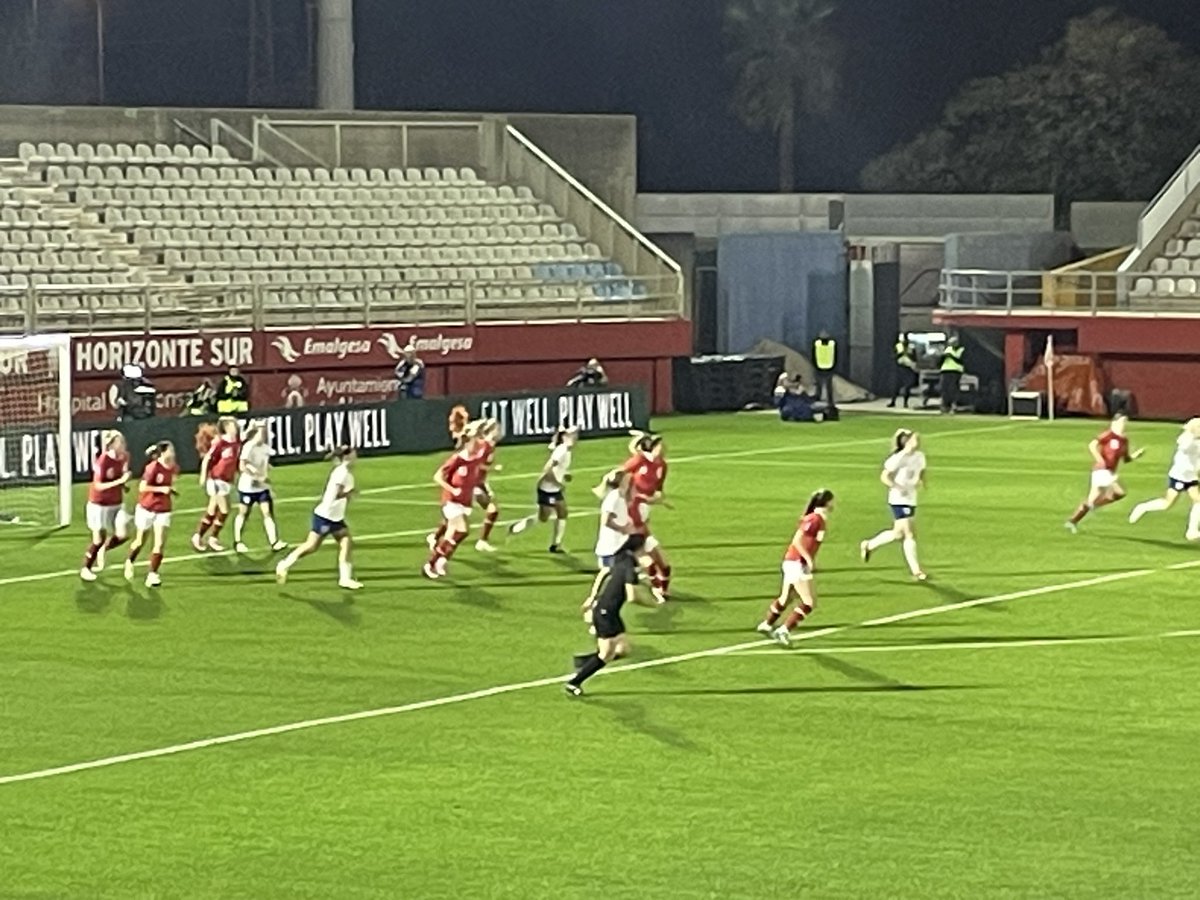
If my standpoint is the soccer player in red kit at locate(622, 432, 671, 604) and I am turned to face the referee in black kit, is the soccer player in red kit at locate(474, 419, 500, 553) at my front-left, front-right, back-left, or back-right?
back-right

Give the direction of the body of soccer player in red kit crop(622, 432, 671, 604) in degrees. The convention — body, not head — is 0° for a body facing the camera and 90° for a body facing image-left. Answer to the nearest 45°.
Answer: approximately 315°

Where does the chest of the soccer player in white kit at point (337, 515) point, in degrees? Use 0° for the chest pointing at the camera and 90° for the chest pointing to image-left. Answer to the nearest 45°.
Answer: approximately 270°

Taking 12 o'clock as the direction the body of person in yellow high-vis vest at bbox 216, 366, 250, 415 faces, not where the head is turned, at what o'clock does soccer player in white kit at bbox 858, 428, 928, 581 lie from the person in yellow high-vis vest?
The soccer player in white kit is roughly at 11 o'clock from the person in yellow high-vis vest.
